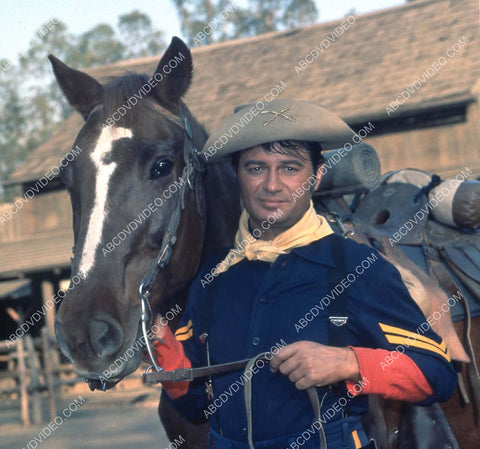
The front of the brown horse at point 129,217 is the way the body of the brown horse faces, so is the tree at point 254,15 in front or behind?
behind

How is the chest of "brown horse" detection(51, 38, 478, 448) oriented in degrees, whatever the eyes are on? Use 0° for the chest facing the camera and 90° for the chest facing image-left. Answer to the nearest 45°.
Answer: approximately 45°
